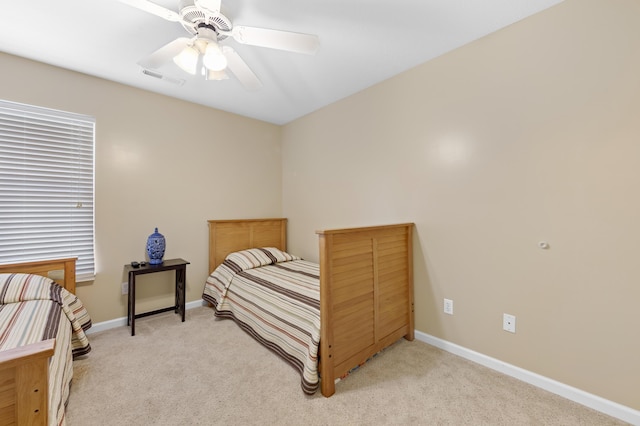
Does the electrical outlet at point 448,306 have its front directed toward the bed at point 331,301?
yes

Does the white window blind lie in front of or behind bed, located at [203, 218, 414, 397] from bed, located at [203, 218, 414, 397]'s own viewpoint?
behind

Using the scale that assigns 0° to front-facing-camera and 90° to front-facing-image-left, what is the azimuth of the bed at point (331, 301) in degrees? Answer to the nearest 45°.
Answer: approximately 315°

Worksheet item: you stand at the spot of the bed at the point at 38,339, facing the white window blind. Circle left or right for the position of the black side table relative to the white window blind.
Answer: right

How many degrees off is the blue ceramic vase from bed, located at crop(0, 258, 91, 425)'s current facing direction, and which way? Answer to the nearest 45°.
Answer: approximately 135° to its left

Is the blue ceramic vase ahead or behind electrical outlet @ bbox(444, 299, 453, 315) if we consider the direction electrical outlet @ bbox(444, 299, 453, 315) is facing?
ahead

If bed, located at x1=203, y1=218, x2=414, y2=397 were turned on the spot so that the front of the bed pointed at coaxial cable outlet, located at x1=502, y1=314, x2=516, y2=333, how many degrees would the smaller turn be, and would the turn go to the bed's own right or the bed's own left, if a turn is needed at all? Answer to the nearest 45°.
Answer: approximately 45° to the bed's own left

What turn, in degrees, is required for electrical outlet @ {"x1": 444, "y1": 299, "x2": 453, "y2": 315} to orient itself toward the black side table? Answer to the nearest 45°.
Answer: approximately 45° to its right

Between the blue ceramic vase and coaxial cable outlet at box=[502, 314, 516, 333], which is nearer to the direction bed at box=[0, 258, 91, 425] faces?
the coaxial cable outlet

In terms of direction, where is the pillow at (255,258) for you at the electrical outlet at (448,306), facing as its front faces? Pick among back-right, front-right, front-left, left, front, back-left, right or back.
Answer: front-right

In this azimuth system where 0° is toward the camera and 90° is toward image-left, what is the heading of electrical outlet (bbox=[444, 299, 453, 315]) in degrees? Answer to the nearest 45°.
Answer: approximately 45°

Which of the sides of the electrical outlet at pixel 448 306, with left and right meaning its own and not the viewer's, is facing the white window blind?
front
